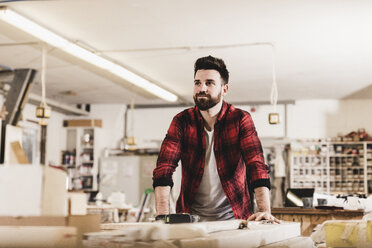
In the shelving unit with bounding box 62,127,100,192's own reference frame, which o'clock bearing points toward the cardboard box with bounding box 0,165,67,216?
The cardboard box is roughly at 12 o'clock from the shelving unit.

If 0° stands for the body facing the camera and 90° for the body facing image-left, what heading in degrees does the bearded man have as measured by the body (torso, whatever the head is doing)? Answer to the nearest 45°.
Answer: approximately 0°

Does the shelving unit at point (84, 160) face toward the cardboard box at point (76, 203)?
yes

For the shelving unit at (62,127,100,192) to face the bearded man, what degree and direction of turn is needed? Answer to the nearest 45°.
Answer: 0° — it already faces them

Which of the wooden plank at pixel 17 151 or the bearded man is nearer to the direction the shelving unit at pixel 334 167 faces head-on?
the bearded man

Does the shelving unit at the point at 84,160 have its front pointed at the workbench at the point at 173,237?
yes

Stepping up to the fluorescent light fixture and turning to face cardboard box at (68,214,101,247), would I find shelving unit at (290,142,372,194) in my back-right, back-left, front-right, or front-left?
back-left

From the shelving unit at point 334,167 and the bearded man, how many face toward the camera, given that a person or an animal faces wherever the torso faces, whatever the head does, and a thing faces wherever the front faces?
2
